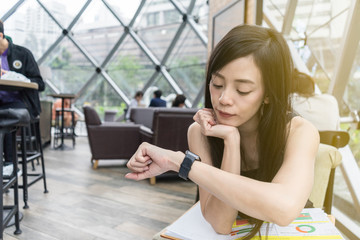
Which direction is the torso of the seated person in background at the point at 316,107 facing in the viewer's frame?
away from the camera

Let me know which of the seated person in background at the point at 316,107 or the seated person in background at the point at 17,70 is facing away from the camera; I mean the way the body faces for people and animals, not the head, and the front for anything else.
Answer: the seated person in background at the point at 316,107

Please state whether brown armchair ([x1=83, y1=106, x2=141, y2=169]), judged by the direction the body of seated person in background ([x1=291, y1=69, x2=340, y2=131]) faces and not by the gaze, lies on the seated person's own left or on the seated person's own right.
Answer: on the seated person's own left

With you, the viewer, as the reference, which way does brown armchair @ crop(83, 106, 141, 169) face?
facing to the right of the viewer

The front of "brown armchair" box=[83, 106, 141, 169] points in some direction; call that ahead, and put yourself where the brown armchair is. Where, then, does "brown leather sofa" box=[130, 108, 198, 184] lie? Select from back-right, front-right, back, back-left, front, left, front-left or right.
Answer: front-right

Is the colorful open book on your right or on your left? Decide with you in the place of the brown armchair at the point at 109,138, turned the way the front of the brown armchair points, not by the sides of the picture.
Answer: on your right

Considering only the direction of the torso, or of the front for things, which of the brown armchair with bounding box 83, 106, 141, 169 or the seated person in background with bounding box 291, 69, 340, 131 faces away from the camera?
the seated person in background

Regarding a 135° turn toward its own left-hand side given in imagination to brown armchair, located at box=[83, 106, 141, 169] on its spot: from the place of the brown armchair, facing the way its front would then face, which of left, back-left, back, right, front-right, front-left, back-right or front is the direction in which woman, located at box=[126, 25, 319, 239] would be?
back-left
